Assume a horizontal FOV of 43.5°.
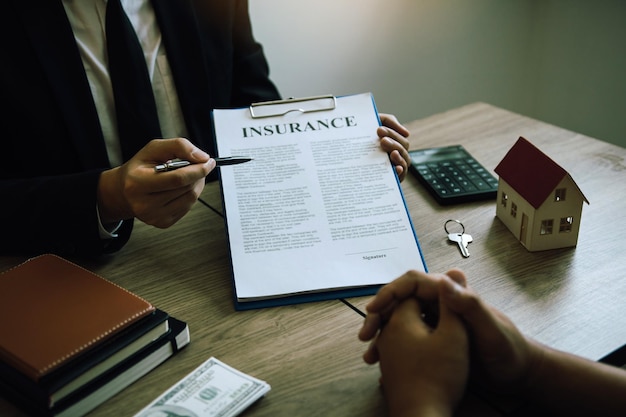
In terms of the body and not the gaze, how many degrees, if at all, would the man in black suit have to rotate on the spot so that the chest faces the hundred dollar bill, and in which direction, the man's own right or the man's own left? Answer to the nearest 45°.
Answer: approximately 45° to the man's own right

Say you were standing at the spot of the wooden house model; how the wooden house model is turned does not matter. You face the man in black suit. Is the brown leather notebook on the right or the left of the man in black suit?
left

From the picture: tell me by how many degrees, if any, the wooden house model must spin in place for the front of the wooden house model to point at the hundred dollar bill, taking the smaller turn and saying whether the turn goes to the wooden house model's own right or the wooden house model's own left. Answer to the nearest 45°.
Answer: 0° — it already faces it

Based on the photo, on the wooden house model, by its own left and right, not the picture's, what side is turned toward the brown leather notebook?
front

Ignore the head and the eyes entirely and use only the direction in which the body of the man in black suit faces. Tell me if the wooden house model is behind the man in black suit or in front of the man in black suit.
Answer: in front

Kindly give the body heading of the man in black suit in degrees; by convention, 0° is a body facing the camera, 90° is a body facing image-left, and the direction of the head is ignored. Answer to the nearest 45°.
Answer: approximately 315°

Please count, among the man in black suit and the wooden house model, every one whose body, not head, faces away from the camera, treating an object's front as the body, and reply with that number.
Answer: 0

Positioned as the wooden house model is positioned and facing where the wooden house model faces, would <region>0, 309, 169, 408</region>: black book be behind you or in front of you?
in front

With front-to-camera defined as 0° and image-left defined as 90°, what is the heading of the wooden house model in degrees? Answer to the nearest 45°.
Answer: approximately 45°
